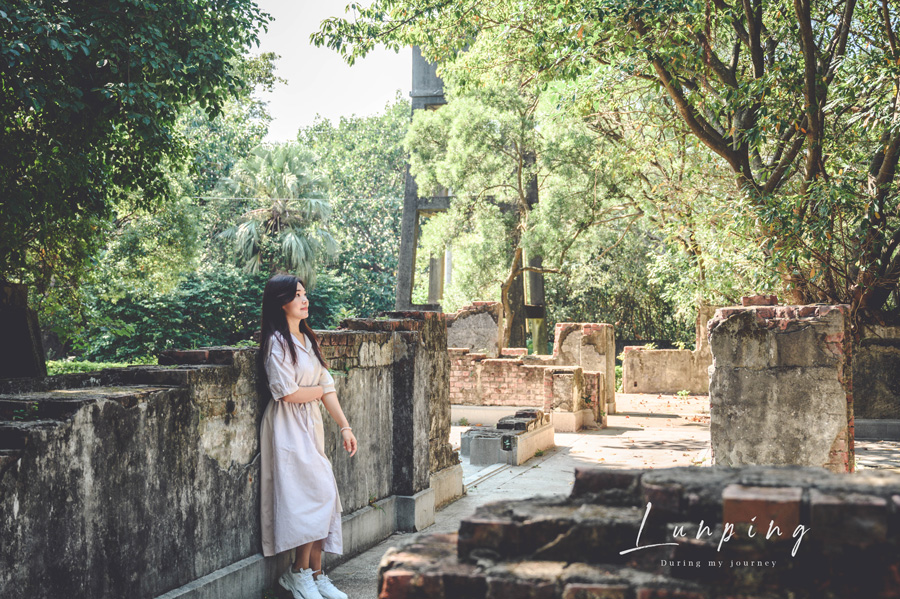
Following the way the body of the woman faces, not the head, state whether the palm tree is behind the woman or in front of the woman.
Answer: behind

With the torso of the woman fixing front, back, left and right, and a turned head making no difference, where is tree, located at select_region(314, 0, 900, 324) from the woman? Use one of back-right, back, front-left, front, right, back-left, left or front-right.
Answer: left

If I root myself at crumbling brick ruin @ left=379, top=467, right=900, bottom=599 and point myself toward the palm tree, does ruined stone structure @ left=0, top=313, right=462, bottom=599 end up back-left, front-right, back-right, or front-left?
front-left

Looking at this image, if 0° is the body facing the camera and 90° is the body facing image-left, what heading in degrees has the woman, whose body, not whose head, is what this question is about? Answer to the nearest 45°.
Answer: approximately 315°

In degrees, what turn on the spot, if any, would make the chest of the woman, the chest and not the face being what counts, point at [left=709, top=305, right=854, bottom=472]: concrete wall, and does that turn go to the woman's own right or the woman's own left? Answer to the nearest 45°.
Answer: approximately 45° to the woman's own left

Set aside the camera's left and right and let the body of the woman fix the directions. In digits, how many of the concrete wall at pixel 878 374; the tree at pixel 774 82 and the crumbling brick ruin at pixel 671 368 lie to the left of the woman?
3

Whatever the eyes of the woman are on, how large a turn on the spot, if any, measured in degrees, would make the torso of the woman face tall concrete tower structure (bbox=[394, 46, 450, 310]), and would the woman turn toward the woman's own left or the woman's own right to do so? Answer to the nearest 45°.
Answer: approximately 135° to the woman's own left

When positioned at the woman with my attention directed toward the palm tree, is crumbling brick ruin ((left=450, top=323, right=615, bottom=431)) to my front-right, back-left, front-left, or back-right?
front-right

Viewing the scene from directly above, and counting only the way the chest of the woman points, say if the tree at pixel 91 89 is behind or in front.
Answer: behind

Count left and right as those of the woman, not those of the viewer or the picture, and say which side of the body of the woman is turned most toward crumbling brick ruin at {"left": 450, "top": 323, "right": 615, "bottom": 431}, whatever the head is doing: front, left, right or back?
left

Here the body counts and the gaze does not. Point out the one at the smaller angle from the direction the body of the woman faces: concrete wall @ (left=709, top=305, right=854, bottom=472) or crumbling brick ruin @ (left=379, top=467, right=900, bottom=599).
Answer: the crumbling brick ruin

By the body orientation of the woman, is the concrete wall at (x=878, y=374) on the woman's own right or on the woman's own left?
on the woman's own left

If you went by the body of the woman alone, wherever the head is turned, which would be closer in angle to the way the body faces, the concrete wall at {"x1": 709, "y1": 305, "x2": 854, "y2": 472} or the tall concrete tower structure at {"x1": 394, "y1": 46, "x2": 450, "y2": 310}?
the concrete wall

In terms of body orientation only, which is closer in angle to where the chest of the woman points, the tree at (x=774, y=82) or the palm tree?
the tree
